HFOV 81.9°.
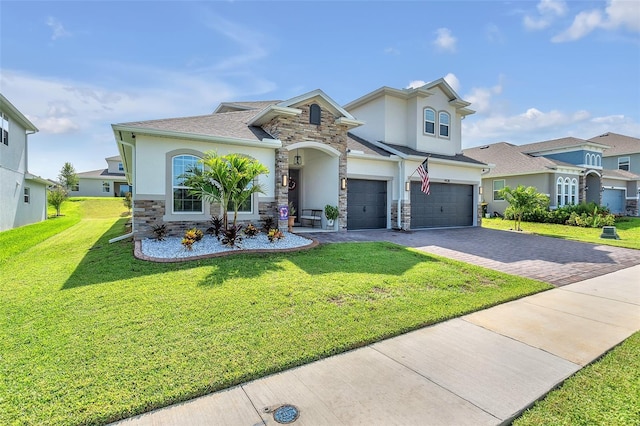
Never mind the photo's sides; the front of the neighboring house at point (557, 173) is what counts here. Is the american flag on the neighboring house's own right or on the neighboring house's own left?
on the neighboring house's own right

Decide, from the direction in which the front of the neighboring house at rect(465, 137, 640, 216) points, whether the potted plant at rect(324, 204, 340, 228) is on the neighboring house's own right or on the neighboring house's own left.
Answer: on the neighboring house's own right

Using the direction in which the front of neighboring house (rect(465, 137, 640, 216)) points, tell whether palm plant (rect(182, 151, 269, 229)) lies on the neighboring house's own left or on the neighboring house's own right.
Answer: on the neighboring house's own right

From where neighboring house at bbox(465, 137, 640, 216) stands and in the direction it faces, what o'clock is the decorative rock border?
The decorative rock border is roughly at 2 o'clock from the neighboring house.
